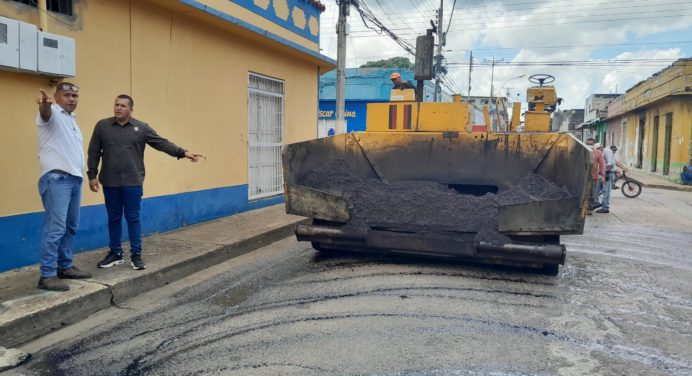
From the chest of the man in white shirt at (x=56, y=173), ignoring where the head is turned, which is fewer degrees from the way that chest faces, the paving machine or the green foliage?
the paving machine

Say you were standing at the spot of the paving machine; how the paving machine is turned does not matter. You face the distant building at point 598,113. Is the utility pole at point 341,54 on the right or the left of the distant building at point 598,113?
left

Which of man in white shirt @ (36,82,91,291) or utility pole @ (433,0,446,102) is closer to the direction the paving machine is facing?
the man in white shirt

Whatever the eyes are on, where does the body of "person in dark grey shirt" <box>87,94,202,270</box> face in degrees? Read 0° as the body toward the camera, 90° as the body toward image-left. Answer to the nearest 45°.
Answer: approximately 0°

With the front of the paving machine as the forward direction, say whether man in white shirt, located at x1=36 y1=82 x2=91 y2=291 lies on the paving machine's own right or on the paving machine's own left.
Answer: on the paving machine's own right

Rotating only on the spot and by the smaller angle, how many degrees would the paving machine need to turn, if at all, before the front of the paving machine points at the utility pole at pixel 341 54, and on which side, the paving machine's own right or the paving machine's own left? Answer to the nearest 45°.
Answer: approximately 180°

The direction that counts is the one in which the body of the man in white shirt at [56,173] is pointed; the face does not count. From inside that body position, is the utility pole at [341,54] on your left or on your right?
on your left

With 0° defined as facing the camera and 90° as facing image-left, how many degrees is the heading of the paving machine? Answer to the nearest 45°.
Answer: approximately 0°

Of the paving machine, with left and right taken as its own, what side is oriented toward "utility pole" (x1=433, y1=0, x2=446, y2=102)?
back
